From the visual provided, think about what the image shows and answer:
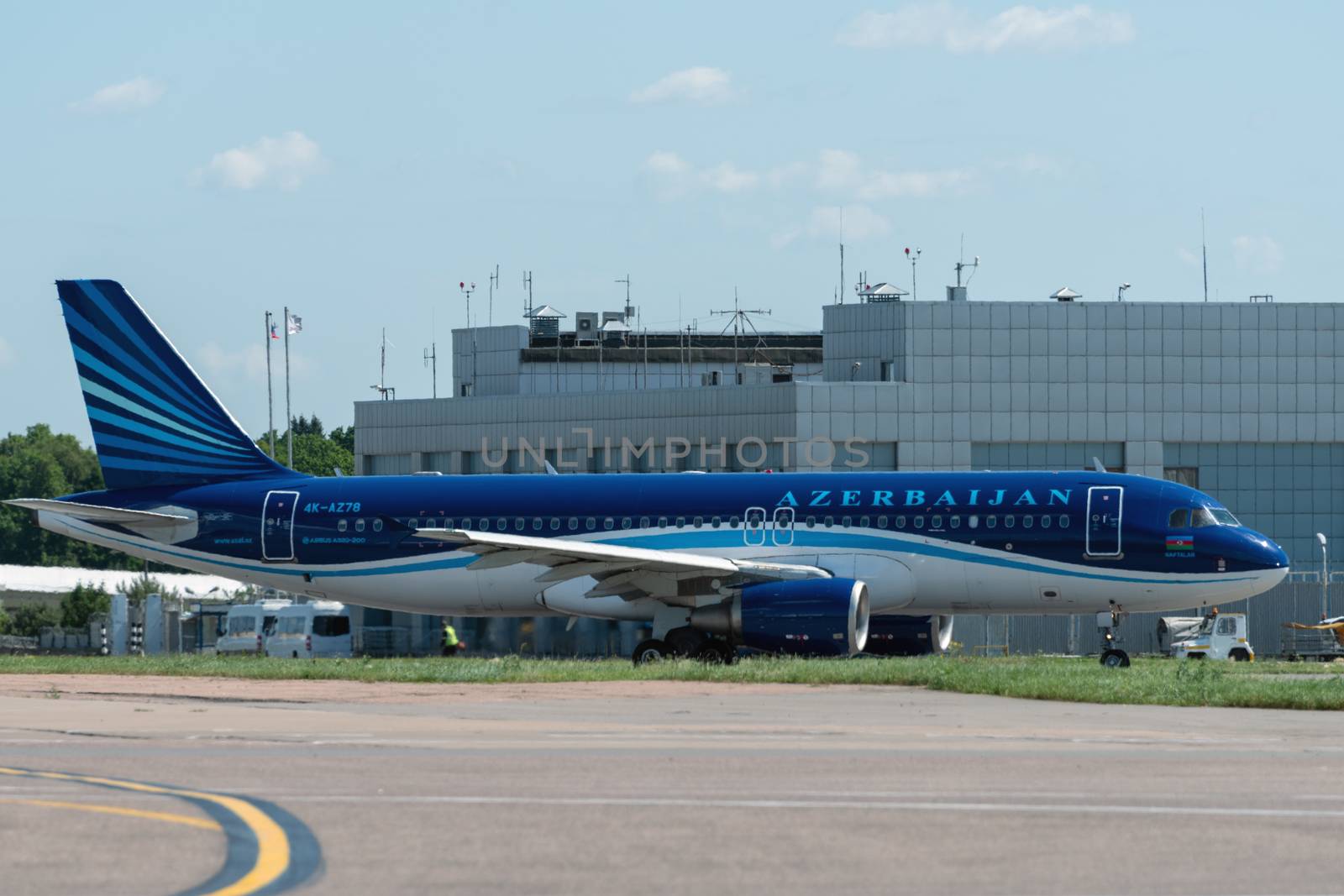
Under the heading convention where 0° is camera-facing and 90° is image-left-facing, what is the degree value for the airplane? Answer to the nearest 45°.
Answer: approximately 270°
